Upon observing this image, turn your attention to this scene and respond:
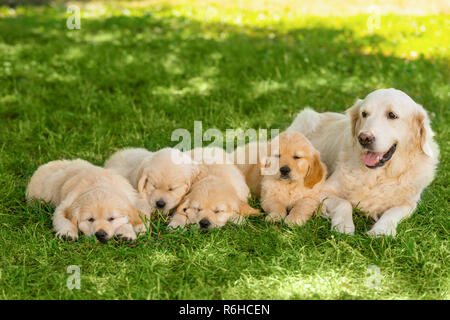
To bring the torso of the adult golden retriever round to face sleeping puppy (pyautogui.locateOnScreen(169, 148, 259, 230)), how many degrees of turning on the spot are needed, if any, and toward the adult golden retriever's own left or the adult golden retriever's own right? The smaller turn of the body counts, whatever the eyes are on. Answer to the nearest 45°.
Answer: approximately 135° to the adult golden retriever's own right

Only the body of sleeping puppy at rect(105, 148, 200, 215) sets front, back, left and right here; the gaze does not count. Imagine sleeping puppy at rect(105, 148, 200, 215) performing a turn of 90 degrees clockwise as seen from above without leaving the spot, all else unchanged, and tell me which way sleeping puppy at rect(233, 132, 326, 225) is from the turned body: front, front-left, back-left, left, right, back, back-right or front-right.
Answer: back-left

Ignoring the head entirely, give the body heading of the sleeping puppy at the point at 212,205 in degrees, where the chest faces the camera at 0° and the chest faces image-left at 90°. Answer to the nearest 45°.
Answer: approximately 0°

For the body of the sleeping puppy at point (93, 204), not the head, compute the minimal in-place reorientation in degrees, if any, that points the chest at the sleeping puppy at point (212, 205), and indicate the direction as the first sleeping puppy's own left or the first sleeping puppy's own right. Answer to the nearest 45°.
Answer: approximately 45° to the first sleeping puppy's own left

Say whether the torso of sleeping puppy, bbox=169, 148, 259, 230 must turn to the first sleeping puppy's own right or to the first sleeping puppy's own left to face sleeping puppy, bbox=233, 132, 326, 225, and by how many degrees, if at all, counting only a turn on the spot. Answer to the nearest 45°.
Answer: approximately 135° to the first sleeping puppy's own left

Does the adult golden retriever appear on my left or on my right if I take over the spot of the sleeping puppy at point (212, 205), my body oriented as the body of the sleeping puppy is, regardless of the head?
on my left

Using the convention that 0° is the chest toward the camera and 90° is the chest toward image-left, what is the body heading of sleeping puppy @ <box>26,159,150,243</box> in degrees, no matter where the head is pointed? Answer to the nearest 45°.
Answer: approximately 315°

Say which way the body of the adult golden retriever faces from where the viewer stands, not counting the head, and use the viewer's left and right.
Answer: facing the viewer and to the right of the viewer

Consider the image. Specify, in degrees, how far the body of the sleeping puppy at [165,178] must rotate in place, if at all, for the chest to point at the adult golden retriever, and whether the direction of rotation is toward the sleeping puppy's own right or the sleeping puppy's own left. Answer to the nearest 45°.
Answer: approximately 45° to the sleeping puppy's own left

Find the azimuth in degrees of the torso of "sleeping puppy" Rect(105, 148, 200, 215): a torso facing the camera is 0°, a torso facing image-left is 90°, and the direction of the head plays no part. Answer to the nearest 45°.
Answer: approximately 315°

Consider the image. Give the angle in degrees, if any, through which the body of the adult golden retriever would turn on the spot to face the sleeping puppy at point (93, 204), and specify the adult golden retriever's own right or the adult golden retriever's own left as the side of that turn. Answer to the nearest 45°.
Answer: approximately 135° to the adult golden retriever's own right
